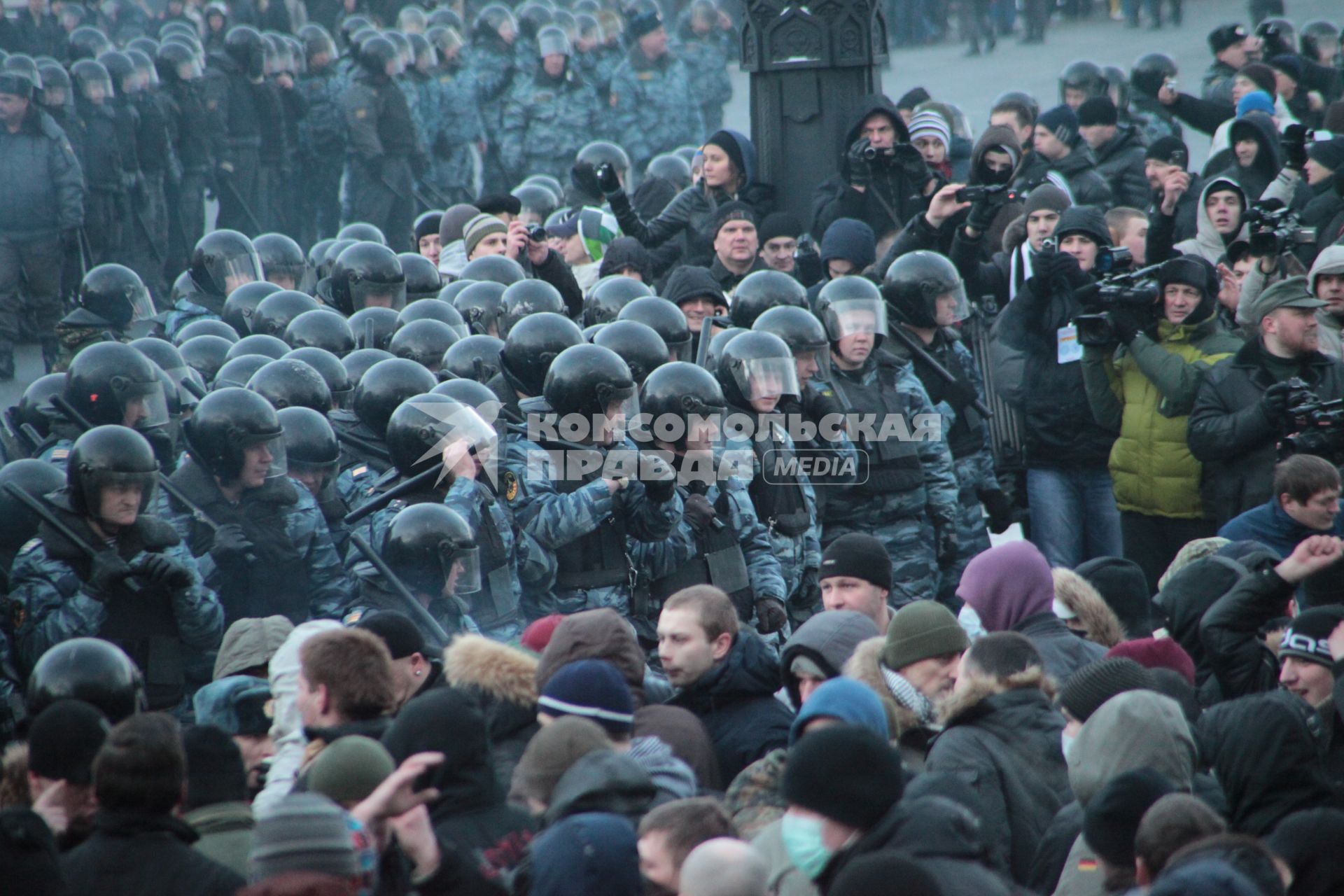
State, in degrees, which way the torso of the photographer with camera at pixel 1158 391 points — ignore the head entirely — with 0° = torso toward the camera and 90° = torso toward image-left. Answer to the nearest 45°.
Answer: approximately 45°

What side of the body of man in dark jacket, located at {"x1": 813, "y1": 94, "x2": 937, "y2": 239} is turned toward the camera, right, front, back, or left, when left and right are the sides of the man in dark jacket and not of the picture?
front

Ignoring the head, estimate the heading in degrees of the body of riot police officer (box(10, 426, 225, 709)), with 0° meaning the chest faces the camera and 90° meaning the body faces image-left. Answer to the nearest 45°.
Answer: approximately 315°

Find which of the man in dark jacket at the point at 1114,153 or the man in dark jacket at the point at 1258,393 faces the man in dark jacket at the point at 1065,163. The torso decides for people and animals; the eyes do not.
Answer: the man in dark jacket at the point at 1114,153

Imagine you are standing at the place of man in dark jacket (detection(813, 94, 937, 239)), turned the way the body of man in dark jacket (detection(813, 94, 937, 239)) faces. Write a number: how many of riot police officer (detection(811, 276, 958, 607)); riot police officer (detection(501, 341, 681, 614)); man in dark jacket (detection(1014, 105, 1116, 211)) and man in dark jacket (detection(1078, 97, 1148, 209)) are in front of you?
2

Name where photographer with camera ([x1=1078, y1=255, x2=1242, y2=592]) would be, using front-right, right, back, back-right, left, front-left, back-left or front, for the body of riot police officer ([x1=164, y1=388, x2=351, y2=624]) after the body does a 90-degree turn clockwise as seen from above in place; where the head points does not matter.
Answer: back-left

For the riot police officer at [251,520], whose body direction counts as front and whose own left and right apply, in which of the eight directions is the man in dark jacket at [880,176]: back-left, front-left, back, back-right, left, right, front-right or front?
left

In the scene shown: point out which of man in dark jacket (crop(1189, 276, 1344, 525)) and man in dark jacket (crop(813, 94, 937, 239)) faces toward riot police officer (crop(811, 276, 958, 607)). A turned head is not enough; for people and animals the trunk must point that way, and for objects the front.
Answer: man in dark jacket (crop(813, 94, 937, 239))

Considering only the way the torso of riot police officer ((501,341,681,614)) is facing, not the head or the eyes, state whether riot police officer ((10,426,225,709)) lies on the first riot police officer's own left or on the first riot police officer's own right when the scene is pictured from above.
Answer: on the first riot police officer's own right

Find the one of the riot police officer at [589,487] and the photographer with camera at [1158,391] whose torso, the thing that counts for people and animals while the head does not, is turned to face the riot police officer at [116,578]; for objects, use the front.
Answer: the photographer with camera

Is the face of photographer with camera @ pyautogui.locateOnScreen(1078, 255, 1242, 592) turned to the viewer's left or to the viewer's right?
to the viewer's left

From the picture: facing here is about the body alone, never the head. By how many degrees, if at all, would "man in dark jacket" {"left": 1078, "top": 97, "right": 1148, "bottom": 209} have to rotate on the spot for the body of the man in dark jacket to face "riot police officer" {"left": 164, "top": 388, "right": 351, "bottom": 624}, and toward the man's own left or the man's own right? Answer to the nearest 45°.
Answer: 0° — they already face them

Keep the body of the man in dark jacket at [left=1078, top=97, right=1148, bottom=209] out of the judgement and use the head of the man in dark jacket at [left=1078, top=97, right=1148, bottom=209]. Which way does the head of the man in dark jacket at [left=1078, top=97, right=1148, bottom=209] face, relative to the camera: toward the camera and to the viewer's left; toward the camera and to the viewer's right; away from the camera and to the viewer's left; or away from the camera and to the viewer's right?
toward the camera and to the viewer's left

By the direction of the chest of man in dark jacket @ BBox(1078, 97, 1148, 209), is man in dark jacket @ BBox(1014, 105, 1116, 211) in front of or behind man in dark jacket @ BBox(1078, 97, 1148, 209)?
in front
